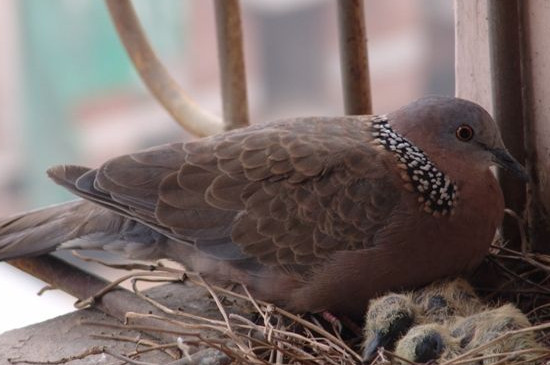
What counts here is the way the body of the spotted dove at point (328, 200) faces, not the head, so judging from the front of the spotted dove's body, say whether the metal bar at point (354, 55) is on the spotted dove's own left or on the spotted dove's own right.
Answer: on the spotted dove's own left

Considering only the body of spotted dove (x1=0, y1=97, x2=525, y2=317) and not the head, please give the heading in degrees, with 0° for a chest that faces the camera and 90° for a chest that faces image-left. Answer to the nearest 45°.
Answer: approximately 270°

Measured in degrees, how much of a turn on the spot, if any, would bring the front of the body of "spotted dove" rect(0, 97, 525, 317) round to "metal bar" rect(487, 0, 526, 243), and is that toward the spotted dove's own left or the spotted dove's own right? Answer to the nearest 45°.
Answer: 0° — it already faces it

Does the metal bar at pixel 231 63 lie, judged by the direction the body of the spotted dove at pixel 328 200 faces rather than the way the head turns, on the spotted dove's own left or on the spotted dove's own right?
on the spotted dove's own left
